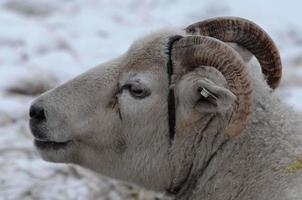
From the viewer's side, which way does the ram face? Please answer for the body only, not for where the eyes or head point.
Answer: to the viewer's left
